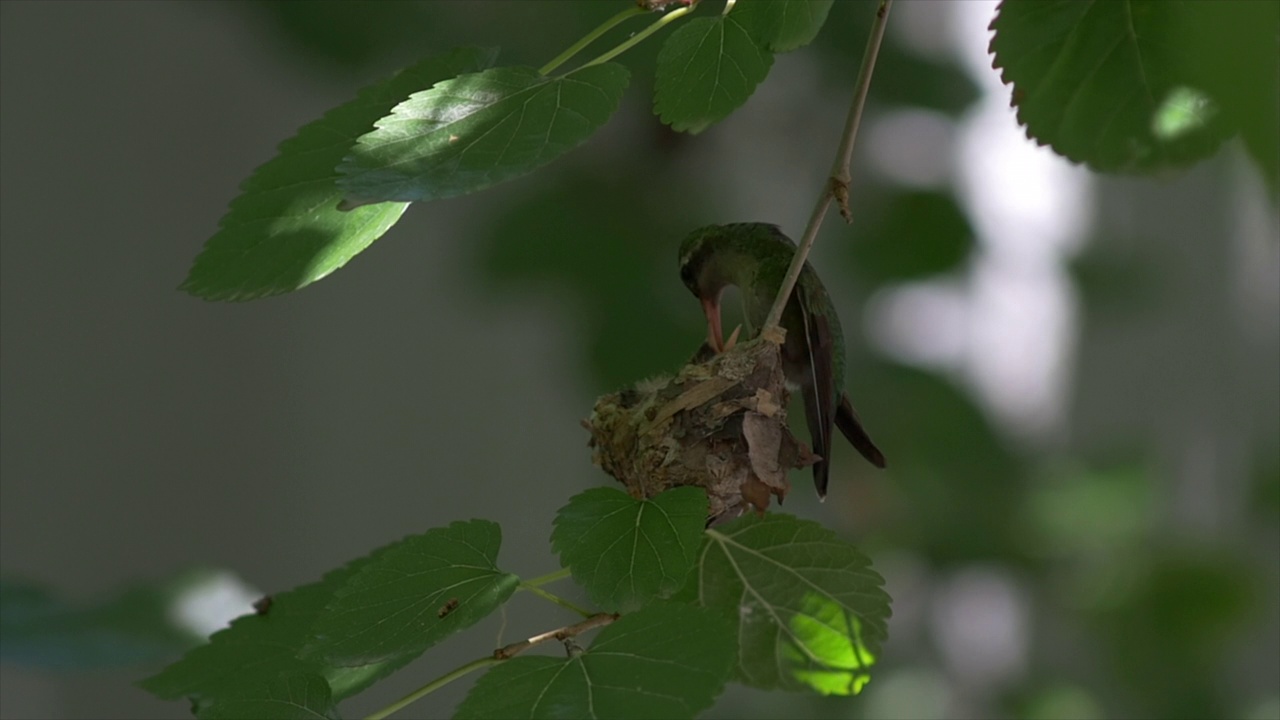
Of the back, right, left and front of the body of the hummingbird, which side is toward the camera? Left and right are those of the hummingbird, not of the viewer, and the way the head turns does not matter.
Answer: left

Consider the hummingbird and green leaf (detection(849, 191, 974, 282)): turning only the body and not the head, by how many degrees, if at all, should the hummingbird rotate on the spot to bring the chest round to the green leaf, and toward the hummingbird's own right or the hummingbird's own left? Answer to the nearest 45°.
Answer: approximately 90° to the hummingbird's own right

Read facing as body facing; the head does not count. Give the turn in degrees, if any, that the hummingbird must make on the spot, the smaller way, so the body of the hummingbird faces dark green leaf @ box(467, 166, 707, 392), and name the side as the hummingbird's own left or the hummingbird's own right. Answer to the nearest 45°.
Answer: approximately 90° to the hummingbird's own right
